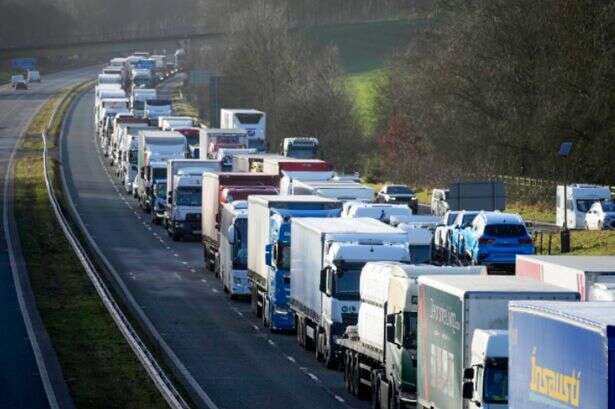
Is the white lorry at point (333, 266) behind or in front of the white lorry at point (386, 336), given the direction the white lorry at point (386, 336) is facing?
behind

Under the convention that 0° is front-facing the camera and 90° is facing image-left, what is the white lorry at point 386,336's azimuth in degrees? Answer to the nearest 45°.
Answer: approximately 315°
